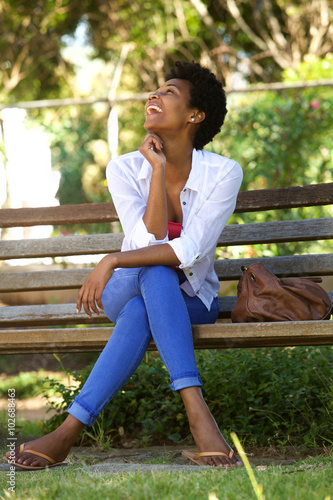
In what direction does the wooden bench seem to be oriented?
toward the camera

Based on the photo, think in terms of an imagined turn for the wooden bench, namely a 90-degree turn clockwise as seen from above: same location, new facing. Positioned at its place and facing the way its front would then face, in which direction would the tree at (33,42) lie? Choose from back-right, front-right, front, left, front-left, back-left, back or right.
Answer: right

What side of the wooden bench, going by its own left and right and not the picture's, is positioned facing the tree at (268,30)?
back
